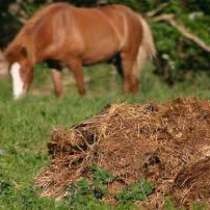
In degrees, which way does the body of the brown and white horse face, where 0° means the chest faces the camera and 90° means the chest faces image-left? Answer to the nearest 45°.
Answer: approximately 90°

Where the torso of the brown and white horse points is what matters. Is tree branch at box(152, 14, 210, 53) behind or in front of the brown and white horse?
behind
